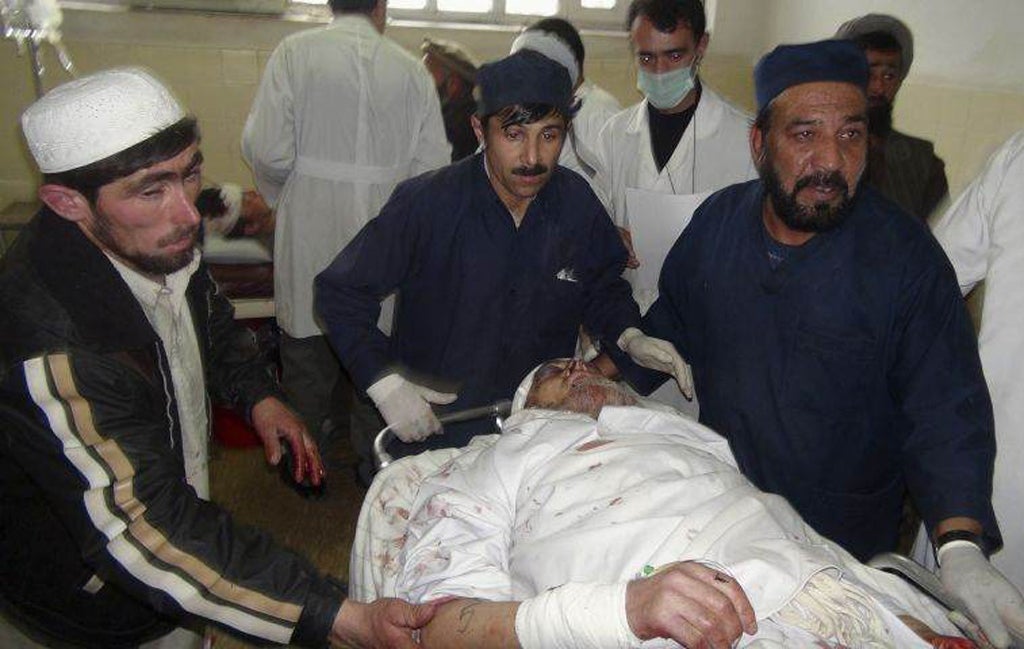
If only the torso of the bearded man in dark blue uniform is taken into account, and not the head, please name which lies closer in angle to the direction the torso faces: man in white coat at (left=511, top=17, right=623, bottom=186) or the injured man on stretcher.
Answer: the injured man on stretcher

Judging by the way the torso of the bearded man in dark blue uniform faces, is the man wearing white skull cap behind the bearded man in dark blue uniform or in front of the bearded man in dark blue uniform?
in front

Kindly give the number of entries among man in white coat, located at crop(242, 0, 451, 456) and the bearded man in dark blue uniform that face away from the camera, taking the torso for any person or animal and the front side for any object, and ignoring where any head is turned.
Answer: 1

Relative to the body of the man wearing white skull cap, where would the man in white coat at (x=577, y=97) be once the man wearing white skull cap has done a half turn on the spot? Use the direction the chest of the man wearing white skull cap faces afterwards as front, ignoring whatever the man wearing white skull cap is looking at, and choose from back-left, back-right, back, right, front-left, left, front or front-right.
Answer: right

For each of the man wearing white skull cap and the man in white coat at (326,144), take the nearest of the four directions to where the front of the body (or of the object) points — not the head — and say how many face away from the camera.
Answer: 1

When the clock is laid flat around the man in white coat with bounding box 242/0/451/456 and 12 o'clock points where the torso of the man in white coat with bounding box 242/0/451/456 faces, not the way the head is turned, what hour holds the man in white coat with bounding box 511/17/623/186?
the man in white coat with bounding box 511/17/623/186 is roughly at 3 o'clock from the man in white coat with bounding box 242/0/451/456.

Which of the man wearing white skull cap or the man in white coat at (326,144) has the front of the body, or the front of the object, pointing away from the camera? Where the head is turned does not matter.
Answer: the man in white coat

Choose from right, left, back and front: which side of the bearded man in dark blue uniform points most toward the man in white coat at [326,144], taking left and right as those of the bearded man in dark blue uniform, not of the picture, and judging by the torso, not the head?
right

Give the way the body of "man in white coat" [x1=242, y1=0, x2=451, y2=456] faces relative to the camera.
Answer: away from the camera

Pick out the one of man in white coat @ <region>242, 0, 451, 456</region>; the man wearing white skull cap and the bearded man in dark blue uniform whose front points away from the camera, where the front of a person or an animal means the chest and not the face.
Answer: the man in white coat

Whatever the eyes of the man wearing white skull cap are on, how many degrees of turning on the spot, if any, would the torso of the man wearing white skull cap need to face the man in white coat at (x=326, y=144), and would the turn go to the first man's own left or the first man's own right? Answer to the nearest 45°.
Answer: approximately 135° to the first man's own left

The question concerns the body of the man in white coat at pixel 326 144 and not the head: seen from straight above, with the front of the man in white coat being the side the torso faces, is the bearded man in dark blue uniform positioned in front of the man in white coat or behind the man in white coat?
behind

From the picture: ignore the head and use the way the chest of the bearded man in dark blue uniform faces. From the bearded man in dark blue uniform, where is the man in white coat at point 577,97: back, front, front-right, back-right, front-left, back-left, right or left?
right

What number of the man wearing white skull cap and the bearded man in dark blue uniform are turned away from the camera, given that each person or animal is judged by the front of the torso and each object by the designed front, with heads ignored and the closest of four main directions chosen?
0

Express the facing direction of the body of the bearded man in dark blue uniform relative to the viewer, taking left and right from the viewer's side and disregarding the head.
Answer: facing the viewer and to the left of the viewer

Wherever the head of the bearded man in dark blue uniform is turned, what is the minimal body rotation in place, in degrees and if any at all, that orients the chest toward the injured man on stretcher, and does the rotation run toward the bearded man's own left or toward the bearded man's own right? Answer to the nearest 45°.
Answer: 0° — they already face them
